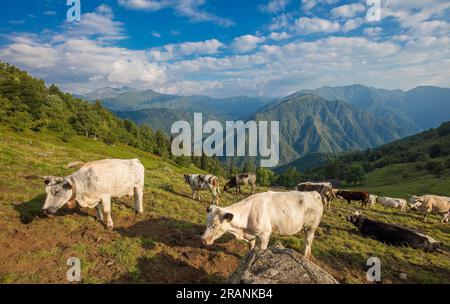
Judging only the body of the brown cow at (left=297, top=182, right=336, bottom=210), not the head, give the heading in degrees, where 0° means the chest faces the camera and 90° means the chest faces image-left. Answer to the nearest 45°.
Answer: approximately 270°

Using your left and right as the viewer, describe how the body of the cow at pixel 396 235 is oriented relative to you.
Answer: facing to the left of the viewer

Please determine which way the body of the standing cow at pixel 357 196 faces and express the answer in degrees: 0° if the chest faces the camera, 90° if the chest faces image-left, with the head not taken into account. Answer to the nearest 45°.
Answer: approximately 90°

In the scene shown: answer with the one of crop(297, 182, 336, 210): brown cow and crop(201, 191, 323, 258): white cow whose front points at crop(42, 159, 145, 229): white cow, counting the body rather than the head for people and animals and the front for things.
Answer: crop(201, 191, 323, 258): white cow

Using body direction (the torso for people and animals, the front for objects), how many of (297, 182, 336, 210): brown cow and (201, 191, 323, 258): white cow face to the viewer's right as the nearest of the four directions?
1

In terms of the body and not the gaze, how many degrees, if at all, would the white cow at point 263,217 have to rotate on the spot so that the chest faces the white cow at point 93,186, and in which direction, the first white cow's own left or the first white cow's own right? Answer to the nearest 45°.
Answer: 0° — it already faces it

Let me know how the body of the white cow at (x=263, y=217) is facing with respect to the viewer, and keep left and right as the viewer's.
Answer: facing to the left of the viewer

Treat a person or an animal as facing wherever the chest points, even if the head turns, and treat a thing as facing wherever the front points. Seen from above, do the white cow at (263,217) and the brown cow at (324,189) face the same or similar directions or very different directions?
very different directions

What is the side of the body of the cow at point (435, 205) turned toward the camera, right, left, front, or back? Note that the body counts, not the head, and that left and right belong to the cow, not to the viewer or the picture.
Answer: left
